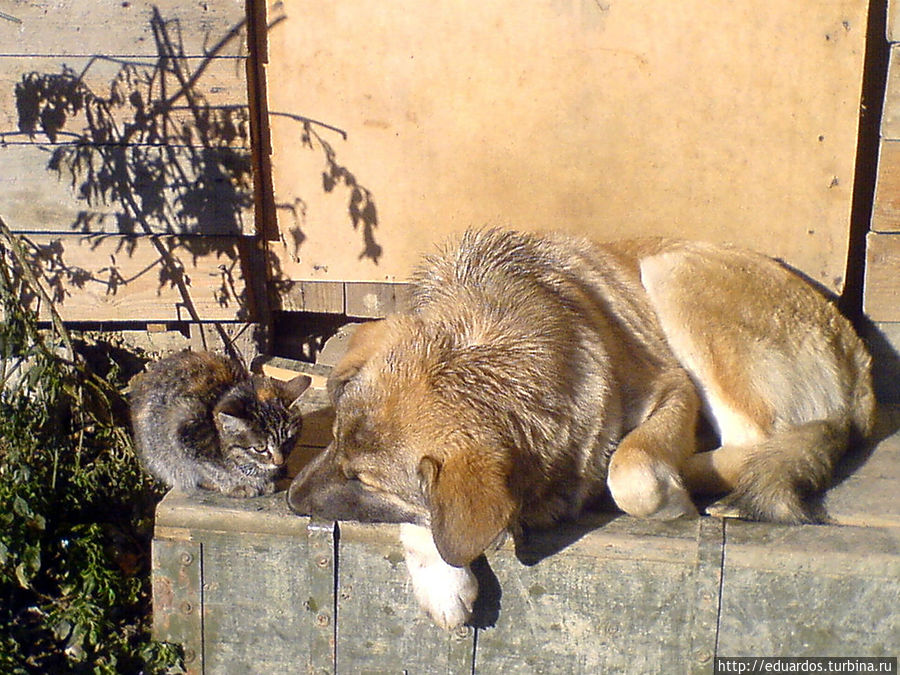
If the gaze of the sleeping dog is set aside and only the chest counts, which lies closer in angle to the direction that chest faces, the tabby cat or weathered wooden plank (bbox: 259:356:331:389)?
the tabby cat

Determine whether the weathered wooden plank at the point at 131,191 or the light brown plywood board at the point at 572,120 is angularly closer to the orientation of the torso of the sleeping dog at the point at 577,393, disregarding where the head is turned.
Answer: the weathered wooden plank

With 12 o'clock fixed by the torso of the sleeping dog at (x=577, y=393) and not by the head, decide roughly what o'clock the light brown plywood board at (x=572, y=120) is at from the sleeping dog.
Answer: The light brown plywood board is roughly at 3 o'clock from the sleeping dog.

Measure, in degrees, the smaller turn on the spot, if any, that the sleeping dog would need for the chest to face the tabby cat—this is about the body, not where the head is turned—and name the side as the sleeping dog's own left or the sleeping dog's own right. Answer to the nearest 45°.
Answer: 0° — it already faces it

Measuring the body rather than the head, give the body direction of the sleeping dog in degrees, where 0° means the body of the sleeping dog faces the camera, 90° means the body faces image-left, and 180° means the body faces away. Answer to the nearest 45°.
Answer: approximately 90°
